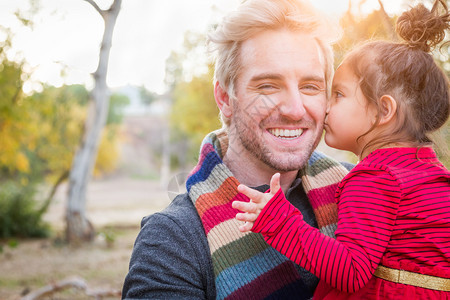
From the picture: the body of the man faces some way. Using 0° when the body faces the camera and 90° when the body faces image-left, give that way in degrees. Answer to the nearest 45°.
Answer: approximately 315°

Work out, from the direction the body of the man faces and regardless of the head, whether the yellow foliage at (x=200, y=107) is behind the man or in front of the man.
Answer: behind

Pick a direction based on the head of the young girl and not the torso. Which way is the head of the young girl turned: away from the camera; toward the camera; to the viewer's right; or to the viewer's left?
to the viewer's left
